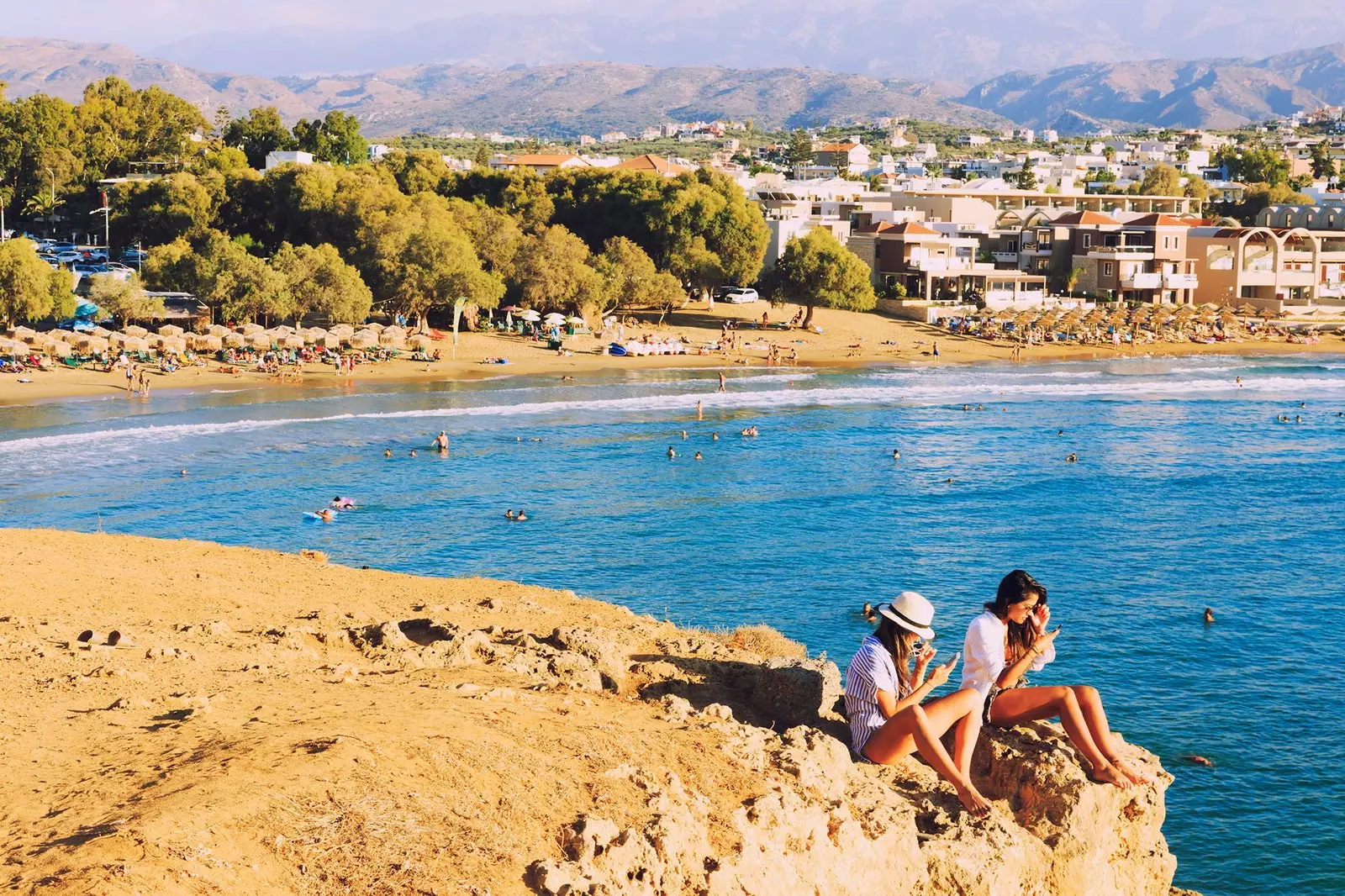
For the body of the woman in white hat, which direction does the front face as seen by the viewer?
to the viewer's right
